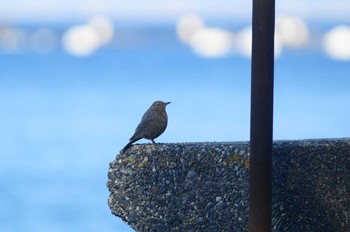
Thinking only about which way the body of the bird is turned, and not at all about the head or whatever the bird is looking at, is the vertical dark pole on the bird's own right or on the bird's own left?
on the bird's own right

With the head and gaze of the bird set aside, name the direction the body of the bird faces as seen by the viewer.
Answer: to the viewer's right
